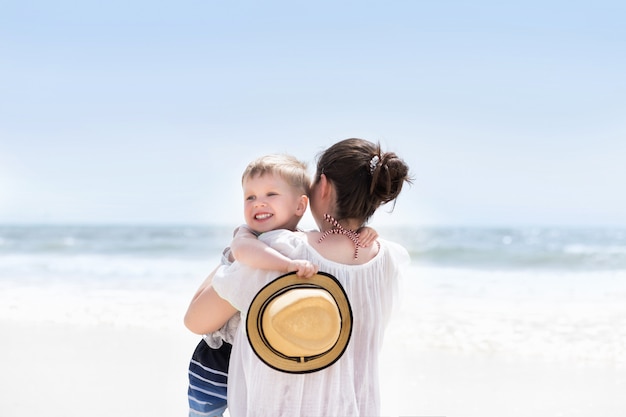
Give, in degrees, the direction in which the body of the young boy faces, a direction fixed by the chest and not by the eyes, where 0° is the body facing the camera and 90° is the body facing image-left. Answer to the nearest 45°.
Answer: approximately 315°
